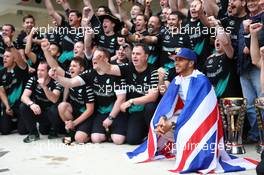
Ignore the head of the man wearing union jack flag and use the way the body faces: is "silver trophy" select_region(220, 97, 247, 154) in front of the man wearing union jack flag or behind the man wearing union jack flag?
behind

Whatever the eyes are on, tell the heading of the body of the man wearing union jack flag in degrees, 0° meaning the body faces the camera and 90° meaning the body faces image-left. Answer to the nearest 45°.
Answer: approximately 45°

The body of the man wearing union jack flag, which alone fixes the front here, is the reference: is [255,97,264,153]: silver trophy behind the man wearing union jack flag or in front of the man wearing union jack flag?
behind
